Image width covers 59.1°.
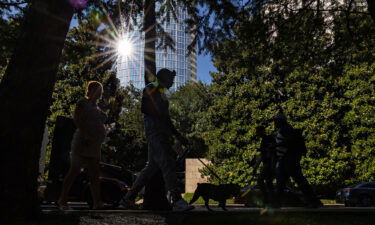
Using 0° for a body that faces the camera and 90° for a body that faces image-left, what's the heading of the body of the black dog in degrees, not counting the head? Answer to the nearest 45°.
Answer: approximately 270°

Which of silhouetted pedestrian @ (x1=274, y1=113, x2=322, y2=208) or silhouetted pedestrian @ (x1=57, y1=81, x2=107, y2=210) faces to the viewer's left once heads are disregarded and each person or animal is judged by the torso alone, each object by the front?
silhouetted pedestrian @ (x1=274, y1=113, x2=322, y2=208)

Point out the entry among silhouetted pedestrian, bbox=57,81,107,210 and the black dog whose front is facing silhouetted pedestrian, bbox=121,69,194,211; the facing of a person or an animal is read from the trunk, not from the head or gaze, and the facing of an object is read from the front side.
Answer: silhouetted pedestrian, bbox=57,81,107,210

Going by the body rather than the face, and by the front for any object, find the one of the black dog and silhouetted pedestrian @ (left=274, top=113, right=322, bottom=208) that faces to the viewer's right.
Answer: the black dog

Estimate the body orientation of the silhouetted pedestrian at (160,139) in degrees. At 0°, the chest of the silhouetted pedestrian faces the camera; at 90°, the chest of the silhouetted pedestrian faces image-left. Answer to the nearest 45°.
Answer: approximately 270°

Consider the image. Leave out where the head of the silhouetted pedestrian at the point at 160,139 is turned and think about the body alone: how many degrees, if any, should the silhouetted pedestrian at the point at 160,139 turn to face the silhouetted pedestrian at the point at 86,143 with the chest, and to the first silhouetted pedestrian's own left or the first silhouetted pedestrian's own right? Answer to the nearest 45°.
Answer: approximately 180°

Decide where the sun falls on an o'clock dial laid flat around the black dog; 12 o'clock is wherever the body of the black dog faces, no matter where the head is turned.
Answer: The sun is roughly at 8 o'clock from the black dog.

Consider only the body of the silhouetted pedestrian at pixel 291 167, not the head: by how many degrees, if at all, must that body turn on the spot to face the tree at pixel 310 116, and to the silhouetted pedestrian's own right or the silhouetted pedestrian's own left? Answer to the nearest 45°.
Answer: approximately 90° to the silhouetted pedestrian's own right

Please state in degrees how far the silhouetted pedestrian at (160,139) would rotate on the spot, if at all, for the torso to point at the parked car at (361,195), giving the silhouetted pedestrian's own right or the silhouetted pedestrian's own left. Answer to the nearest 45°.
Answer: approximately 45° to the silhouetted pedestrian's own left

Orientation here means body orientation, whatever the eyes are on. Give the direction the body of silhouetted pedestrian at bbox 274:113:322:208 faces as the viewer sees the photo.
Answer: to the viewer's left

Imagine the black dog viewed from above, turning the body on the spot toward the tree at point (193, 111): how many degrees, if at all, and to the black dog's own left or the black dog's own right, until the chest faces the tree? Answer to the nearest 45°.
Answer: approximately 90° to the black dog's own left

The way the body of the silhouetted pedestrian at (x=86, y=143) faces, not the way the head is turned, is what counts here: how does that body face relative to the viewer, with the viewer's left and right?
facing to the right of the viewer
